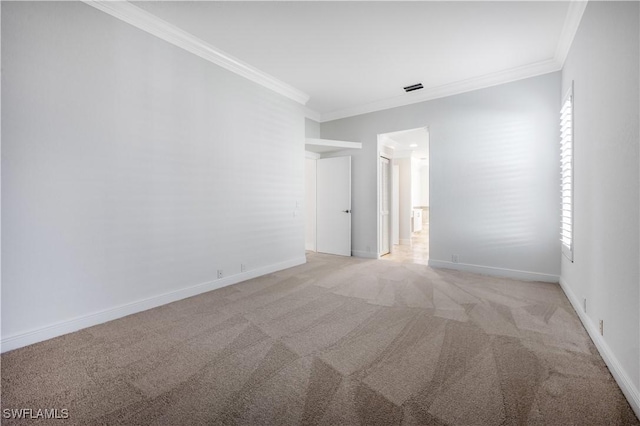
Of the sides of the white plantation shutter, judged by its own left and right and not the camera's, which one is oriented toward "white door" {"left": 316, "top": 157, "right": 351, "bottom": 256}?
front

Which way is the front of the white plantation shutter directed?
to the viewer's left

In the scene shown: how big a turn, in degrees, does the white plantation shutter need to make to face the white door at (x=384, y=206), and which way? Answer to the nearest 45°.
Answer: approximately 45° to its right
